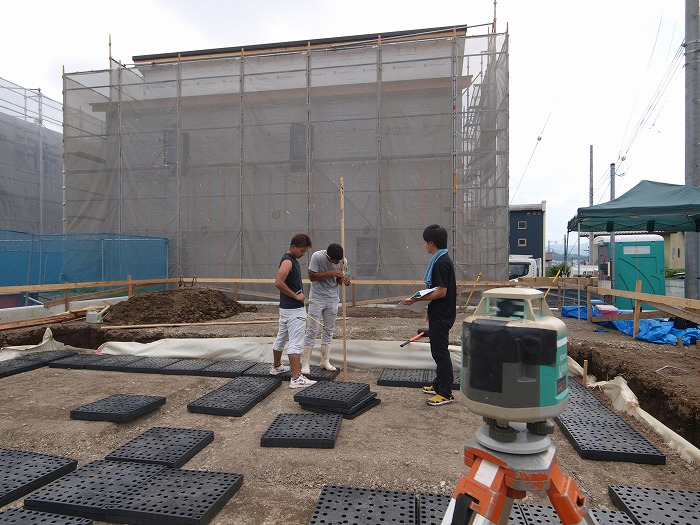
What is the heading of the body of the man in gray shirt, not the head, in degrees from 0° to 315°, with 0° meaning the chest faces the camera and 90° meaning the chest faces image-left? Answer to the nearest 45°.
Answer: approximately 315°
